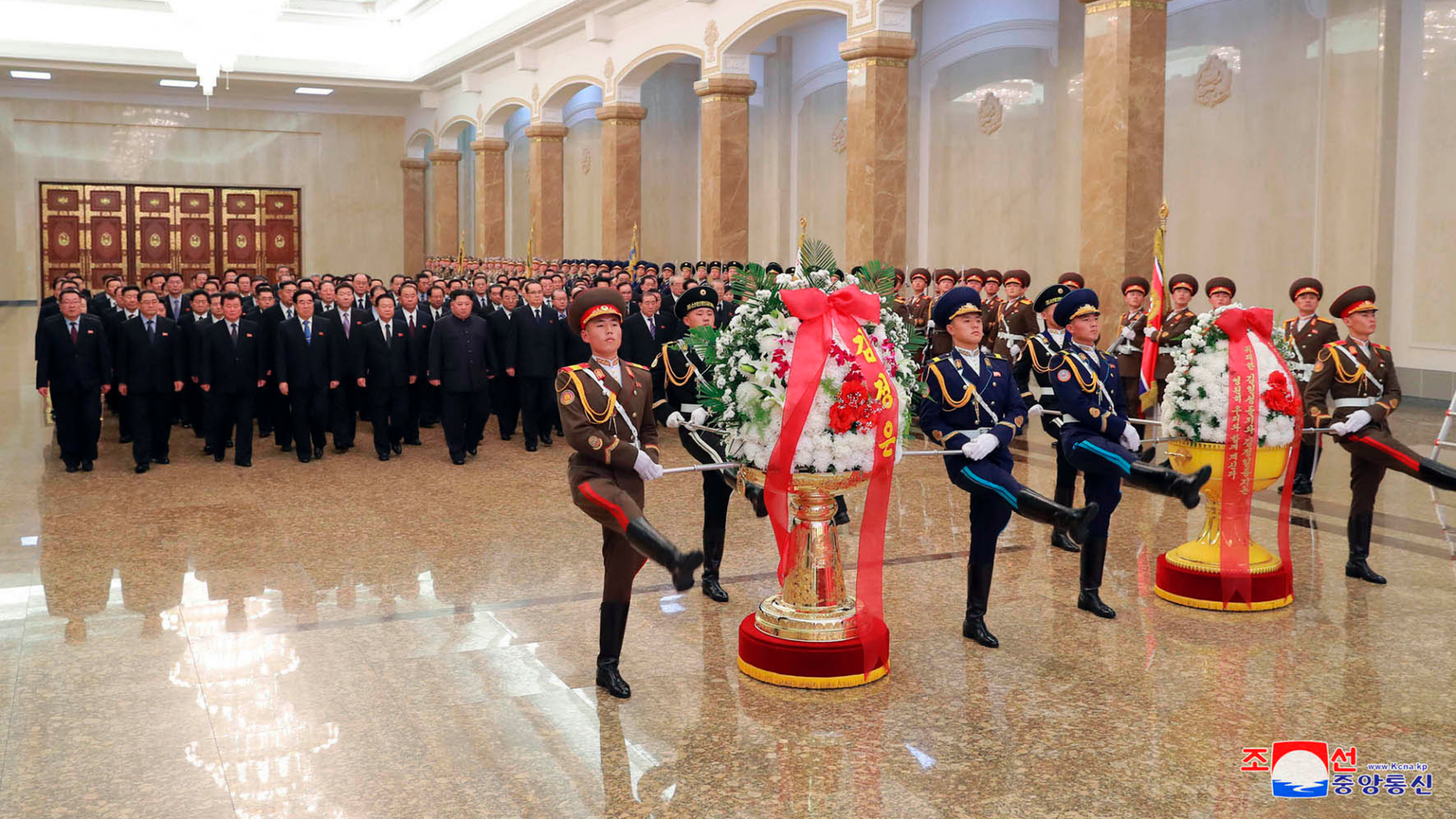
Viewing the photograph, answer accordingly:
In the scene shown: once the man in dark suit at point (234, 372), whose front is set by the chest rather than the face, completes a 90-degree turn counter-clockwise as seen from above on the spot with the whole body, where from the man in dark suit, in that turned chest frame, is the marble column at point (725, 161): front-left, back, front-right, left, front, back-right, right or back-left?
front-left

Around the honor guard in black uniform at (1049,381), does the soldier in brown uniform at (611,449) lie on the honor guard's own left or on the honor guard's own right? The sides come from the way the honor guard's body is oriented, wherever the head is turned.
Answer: on the honor guard's own right

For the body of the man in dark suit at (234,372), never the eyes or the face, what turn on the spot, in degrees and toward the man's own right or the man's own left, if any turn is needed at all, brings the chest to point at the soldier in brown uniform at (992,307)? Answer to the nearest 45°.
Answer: approximately 90° to the man's own left

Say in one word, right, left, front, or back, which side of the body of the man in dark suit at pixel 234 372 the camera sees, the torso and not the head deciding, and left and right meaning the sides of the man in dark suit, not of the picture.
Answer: front

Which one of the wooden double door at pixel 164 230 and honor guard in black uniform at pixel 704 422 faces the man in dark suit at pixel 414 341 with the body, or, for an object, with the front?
the wooden double door

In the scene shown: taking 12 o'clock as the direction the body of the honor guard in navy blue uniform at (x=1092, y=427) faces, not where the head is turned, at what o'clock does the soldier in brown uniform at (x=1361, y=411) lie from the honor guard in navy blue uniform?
The soldier in brown uniform is roughly at 9 o'clock from the honor guard in navy blue uniform.

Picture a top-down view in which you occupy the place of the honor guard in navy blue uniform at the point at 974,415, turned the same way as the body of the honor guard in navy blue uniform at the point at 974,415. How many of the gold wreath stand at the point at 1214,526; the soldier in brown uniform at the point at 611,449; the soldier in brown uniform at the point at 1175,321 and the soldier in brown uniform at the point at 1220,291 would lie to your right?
1

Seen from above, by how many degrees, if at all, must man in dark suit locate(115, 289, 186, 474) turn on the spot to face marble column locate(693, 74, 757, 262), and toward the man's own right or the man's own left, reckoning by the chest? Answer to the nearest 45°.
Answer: approximately 135° to the man's own left

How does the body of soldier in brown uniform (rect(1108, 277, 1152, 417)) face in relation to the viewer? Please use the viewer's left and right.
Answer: facing the viewer and to the left of the viewer

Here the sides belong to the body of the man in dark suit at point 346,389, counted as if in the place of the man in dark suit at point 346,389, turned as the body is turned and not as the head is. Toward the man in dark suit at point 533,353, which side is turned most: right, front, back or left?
left

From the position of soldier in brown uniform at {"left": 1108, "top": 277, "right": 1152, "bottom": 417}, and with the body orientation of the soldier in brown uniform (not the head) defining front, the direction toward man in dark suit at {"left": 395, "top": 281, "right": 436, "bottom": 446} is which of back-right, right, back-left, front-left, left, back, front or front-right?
front-right

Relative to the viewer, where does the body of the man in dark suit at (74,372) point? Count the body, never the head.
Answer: toward the camera
